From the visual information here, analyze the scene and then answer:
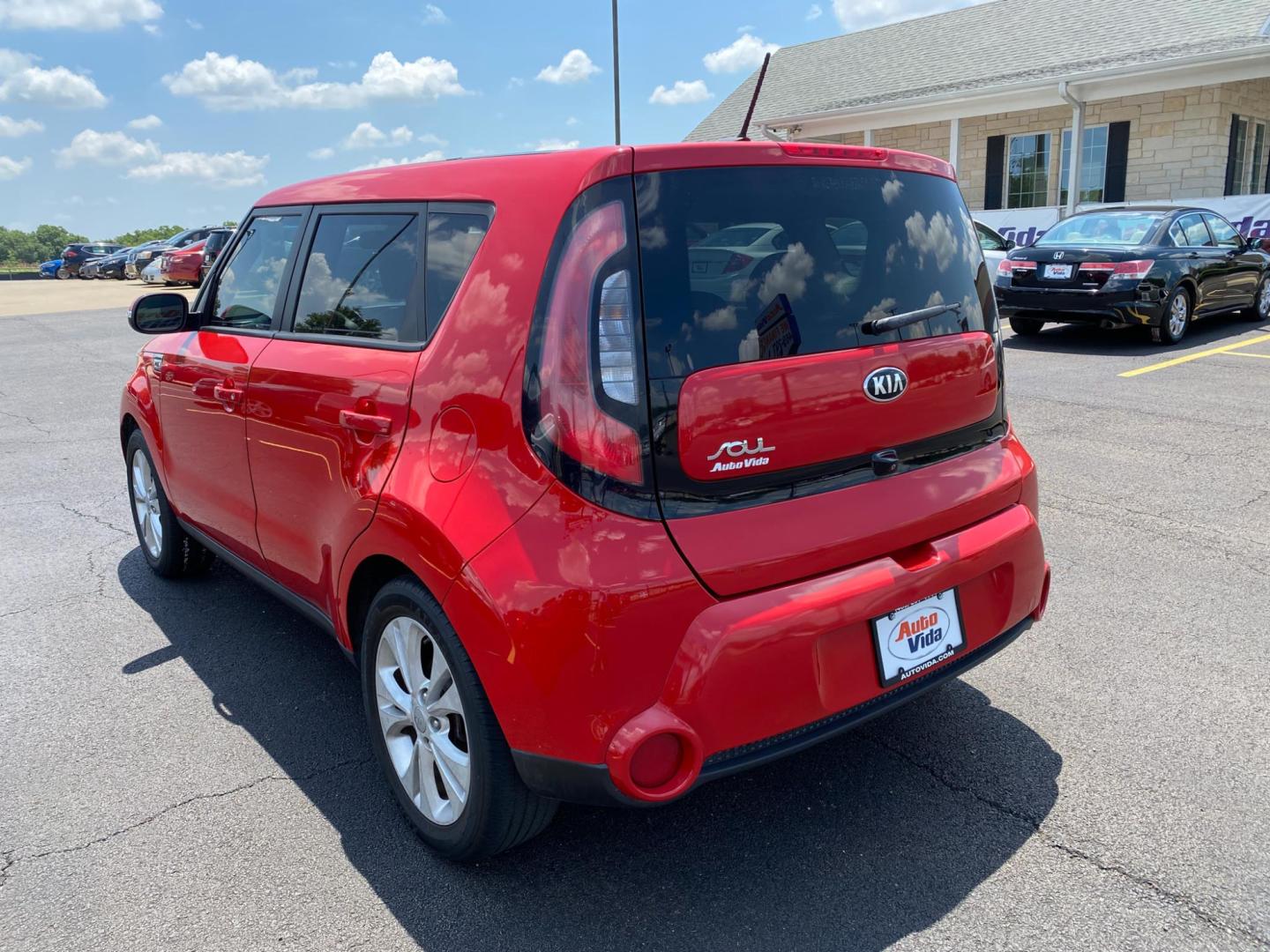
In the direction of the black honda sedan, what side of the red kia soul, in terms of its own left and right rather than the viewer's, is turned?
right

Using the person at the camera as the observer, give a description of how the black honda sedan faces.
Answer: facing away from the viewer and to the right of the viewer

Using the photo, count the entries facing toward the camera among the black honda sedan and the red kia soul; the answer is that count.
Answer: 0

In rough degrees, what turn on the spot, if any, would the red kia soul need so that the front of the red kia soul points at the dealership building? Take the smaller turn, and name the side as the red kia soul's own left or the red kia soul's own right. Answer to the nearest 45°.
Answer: approximately 90° to the red kia soul's own right

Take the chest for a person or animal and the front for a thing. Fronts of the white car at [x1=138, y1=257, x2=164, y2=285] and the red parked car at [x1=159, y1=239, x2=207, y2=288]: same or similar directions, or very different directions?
same or similar directions

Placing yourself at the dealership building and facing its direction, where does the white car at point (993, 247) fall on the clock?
The white car is roughly at 11 o'clock from the dealership building.

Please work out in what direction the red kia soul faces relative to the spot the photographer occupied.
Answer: facing away from the viewer and to the left of the viewer

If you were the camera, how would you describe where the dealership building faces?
facing the viewer and to the left of the viewer

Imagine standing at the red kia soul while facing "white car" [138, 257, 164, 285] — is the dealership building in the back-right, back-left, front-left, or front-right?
front-right

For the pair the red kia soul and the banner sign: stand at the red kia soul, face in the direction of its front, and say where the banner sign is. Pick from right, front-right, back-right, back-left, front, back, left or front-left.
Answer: right

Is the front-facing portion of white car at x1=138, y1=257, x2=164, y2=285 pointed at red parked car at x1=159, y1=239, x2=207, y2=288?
no

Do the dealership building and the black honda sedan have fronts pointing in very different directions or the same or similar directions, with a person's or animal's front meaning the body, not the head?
very different directions

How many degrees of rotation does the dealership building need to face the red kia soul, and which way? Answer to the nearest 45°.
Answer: approximately 45° to its left

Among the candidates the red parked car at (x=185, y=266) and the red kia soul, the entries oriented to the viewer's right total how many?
0

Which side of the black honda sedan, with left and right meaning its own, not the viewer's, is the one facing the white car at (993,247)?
left

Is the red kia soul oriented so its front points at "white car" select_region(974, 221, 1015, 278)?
no
